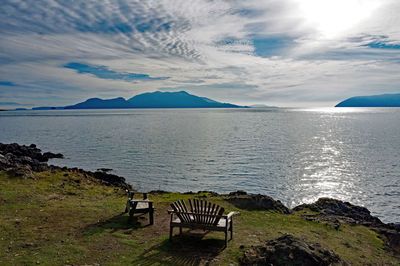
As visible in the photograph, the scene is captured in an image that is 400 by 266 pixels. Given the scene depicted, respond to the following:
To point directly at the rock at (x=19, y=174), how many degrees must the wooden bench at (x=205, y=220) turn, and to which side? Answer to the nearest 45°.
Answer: approximately 90° to its left

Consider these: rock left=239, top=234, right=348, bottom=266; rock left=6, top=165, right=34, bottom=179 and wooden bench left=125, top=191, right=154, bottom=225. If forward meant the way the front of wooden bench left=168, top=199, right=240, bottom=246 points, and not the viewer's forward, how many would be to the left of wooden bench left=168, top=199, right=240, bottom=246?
2

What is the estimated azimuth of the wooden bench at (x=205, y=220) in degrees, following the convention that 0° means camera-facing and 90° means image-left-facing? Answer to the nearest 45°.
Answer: approximately 225°

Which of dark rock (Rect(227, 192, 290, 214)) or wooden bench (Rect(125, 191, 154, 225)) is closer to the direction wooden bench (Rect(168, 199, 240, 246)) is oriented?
the dark rock

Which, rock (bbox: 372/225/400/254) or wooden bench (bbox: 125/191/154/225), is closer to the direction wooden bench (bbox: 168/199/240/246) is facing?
the rock

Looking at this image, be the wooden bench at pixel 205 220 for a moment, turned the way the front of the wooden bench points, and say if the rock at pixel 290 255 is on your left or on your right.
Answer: on your right

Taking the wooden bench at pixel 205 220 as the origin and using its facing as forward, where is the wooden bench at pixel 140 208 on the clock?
the wooden bench at pixel 140 208 is roughly at 9 o'clock from the wooden bench at pixel 205 220.
